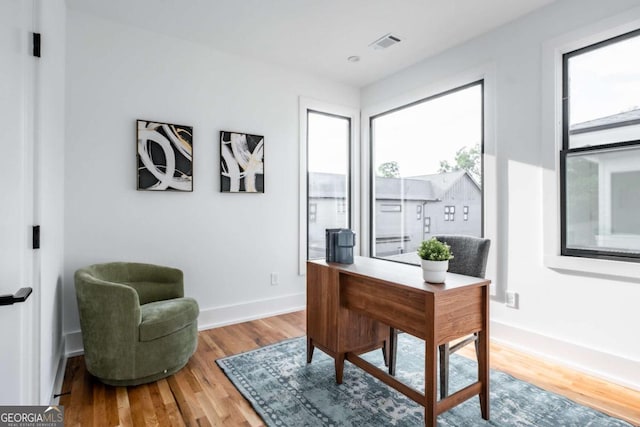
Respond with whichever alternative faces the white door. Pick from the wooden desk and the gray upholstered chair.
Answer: the gray upholstered chair

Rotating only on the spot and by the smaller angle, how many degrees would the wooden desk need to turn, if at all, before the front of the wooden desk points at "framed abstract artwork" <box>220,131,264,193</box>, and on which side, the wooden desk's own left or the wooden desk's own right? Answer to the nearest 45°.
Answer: approximately 90° to the wooden desk's own left

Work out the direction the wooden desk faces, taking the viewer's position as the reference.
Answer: facing away from the viewer and to the right of the viewer

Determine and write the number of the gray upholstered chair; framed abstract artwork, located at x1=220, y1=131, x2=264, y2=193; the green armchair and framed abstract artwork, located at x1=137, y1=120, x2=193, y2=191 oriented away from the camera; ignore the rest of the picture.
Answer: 0

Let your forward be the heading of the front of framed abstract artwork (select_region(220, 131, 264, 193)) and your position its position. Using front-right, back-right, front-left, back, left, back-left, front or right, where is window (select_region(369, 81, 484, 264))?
front-left

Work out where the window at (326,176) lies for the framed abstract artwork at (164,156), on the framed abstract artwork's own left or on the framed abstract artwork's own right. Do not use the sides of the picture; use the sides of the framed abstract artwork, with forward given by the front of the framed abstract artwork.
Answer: on the framed abstract artwork's own left

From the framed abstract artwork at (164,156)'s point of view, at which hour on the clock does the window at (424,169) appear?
The window is roughly at 11 o'clock from the framed abstract artwork.

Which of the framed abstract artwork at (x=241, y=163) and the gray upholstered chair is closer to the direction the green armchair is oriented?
the gray upholstered chair

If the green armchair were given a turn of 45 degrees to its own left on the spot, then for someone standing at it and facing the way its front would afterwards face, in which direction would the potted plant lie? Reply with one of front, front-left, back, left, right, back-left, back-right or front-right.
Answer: front-right

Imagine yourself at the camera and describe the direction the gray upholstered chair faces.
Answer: facing the viewer and to the left of the viewer

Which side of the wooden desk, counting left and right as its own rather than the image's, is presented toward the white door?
back

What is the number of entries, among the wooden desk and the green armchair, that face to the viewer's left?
0

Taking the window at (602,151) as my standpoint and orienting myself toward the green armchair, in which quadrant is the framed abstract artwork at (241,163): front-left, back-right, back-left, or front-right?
front-right

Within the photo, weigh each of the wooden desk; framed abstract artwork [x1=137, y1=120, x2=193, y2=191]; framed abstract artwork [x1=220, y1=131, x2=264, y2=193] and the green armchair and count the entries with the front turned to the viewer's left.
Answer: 0

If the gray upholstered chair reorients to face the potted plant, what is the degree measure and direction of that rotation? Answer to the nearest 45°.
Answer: approximately 45° to its left

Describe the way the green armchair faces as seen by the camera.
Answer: facing the viewer and to the right of the viewer

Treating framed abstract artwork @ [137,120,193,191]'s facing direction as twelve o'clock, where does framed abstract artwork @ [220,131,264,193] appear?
framed abstract artwork @ [220,131,264,193] is roughly at 10 o'clock from framed abstract artwork @ [137,120,193,191].

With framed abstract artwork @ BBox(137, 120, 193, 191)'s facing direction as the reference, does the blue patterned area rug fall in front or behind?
in front

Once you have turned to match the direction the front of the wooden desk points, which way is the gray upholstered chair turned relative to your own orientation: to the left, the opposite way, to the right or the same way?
the opposite way
